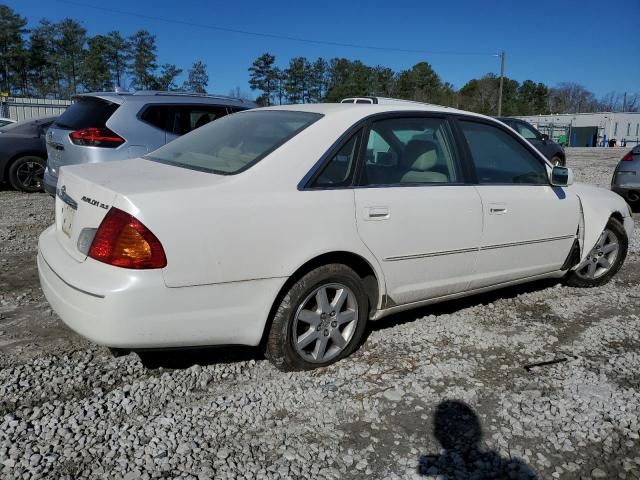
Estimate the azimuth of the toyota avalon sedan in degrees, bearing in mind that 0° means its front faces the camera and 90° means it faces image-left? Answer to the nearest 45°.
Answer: approximately 225°

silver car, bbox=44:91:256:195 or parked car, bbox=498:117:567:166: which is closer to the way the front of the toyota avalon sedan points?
the parked car

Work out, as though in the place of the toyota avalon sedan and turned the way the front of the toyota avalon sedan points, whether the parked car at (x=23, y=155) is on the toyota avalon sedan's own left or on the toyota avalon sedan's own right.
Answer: on the toyota avalon sedan's own left

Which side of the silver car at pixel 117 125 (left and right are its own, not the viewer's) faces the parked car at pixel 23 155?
left

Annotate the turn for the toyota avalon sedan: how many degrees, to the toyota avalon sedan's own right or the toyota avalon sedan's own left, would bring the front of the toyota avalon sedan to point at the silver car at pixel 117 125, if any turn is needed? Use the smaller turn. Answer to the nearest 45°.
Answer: approximately 90° to the toyota avalon sedan's own left
